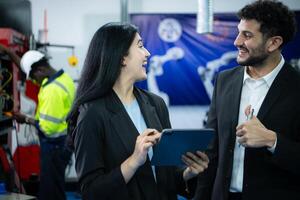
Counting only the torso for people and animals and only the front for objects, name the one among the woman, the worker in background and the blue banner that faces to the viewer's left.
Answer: the worker in background

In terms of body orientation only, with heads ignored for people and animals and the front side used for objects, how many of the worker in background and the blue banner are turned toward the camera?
1

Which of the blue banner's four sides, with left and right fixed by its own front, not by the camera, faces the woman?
front

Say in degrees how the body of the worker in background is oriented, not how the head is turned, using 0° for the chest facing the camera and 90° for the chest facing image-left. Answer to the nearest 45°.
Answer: approximately 90°

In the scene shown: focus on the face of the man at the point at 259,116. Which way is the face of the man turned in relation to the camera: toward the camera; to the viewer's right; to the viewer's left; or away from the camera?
to the viewer's left

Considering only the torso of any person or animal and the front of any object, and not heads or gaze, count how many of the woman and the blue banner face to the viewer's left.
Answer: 0

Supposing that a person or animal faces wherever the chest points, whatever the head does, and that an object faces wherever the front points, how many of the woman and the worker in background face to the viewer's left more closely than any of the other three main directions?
1

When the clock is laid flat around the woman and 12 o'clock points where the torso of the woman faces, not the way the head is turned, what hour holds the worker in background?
The worker in background is roughly at 7 o'clock from the woman.

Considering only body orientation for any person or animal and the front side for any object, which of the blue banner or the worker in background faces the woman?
the blue banner

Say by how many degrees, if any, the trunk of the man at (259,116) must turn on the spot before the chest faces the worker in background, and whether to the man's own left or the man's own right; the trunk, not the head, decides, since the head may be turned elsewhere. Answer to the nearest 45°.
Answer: approximately 90° to the man's own right
